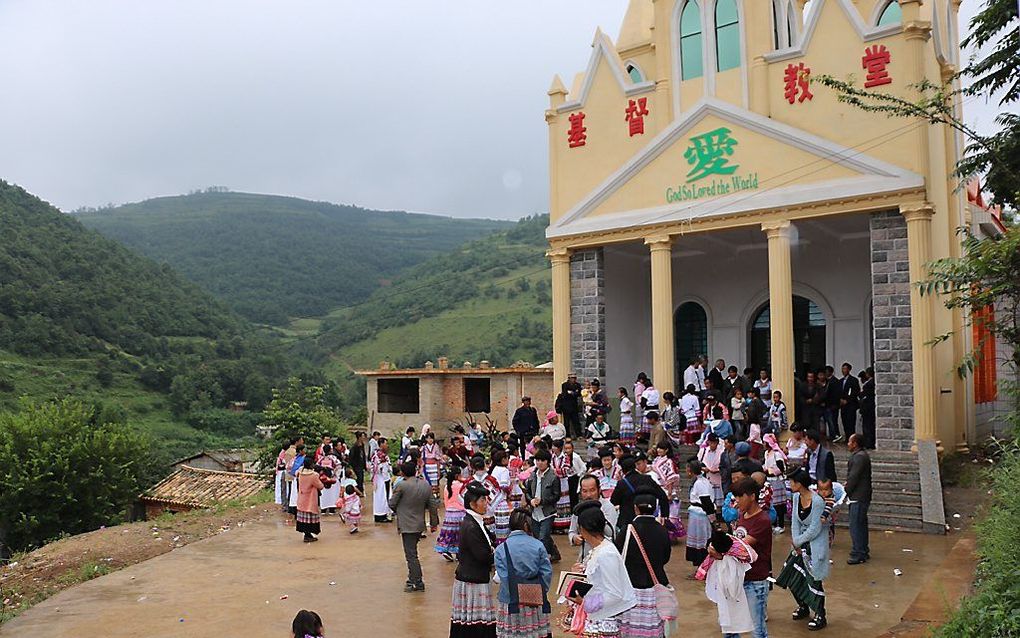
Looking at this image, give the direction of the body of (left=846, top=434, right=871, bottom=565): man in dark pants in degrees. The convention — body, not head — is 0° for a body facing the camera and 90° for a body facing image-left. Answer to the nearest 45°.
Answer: approximately 90°

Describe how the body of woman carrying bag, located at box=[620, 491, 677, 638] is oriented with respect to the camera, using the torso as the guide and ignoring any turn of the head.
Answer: away from the camera

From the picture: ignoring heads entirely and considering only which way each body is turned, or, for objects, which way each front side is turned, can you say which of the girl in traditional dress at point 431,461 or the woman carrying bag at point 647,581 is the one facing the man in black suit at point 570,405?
the woman carrying bag

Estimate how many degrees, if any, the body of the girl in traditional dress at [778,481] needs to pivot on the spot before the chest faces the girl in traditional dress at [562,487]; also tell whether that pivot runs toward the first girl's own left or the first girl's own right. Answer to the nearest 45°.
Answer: approximately 45° to the first girl's own right

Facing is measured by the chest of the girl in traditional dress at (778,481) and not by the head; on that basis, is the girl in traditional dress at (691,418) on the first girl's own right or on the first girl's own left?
on the first girl's own right

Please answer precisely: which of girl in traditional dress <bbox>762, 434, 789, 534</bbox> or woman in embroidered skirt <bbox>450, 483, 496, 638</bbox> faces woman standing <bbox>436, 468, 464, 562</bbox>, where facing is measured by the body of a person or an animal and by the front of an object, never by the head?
the girl in traditional dress

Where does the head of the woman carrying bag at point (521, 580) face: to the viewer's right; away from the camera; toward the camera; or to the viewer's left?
away from the camera
